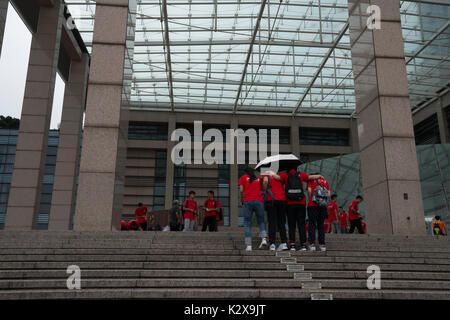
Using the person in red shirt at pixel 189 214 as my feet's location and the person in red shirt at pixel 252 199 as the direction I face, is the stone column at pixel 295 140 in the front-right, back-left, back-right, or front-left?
back-left

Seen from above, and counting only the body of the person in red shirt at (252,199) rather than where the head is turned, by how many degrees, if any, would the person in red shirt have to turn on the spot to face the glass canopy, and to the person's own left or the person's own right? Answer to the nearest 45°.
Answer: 0° — they already face it

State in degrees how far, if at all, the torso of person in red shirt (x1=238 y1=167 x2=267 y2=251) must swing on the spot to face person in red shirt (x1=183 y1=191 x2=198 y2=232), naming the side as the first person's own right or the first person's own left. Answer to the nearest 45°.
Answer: approximately 45° to the first person's own left

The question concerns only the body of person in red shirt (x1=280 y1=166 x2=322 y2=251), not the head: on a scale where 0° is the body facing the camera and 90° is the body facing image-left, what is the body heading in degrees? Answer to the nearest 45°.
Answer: approximately 180°

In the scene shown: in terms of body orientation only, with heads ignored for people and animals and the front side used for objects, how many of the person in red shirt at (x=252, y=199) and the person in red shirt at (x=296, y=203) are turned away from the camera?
2

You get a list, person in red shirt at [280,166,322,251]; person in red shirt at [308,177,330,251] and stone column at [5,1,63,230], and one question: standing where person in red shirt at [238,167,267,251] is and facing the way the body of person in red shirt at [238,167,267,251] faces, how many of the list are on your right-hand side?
2

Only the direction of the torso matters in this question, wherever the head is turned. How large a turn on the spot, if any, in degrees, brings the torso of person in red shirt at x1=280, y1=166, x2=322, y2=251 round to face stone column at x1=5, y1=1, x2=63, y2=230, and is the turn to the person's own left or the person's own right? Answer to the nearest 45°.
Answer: approximately 45° to the person's own left

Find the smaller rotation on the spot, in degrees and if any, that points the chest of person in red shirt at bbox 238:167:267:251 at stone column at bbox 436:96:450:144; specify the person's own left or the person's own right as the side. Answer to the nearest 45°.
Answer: approximately 45° to the person's own right

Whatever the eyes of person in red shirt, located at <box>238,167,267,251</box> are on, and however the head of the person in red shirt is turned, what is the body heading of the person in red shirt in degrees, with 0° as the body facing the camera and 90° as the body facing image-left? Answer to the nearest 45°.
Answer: approximately 180°
